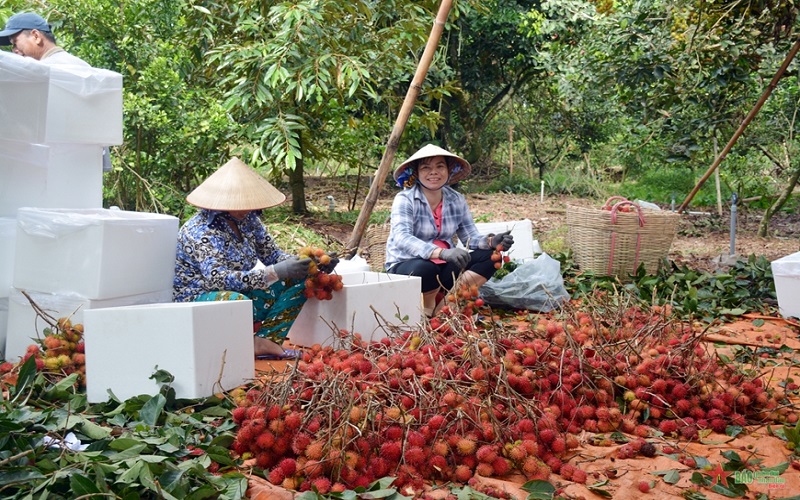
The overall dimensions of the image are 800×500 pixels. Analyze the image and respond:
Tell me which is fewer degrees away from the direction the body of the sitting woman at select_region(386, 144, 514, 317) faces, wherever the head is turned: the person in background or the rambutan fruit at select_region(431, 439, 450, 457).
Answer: the rambutan fruit

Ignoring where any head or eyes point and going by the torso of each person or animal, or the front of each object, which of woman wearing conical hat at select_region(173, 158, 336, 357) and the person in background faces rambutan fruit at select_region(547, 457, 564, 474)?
the woman wearing conical hat

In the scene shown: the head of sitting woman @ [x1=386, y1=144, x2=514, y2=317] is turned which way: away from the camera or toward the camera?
toward the camera

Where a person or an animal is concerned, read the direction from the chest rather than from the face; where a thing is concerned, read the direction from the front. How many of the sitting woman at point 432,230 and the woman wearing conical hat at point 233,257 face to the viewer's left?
0

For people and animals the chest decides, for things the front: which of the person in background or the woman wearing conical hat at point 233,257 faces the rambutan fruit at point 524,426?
the woman wearing conical hat

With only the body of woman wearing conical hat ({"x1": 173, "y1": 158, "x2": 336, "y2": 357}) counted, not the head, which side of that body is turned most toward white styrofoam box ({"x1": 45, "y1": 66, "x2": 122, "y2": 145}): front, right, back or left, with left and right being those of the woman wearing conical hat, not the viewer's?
back

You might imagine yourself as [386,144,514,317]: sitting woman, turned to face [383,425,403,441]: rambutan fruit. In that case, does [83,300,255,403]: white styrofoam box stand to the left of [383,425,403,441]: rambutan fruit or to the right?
right
